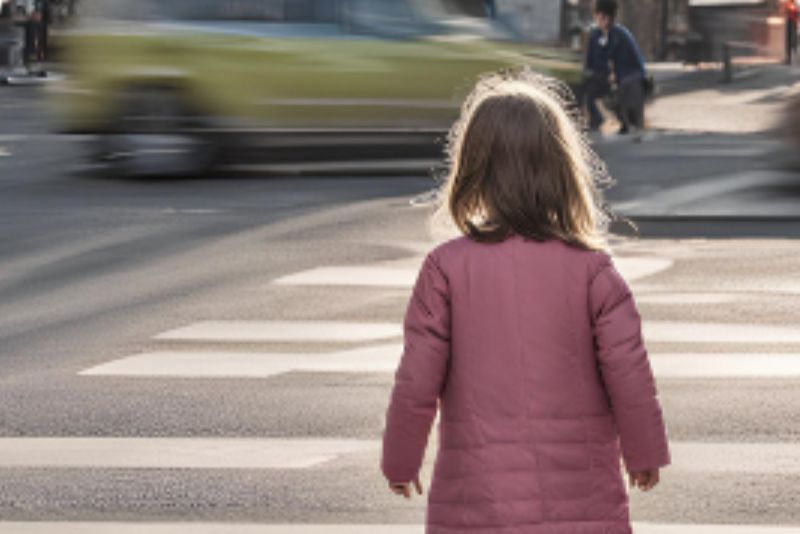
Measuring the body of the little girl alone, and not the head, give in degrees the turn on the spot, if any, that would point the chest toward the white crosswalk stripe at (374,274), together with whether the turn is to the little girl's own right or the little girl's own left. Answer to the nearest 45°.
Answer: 0° — they already face it

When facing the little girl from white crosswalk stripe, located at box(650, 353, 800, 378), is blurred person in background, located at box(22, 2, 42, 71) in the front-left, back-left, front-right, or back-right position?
back-right

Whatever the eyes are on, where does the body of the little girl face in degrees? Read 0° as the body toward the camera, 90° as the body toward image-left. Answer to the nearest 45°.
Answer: approximately 180°

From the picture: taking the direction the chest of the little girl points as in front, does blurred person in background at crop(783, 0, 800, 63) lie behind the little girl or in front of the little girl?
in front

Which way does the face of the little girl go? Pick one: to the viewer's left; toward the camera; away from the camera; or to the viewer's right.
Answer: away from the camera

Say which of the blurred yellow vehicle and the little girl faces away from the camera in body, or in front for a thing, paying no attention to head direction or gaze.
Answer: the little girl

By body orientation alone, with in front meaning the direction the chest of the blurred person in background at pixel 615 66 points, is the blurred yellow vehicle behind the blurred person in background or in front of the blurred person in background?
in front

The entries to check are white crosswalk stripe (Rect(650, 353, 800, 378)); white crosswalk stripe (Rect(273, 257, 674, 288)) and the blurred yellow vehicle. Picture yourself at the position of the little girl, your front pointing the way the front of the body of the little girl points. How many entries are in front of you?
3

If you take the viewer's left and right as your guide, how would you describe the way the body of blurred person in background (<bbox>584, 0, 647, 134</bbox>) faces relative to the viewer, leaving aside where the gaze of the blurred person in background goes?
facing the viewer and to the left of the viewer
